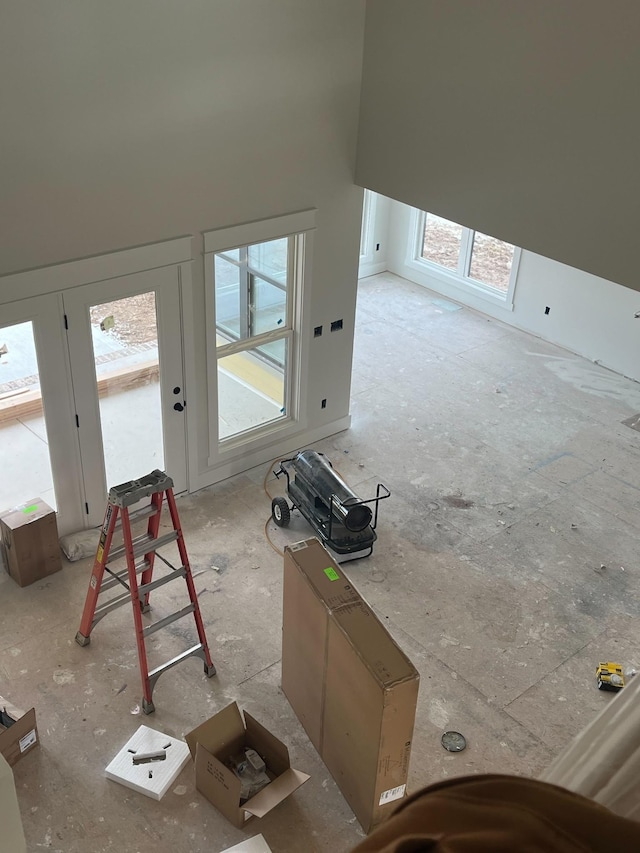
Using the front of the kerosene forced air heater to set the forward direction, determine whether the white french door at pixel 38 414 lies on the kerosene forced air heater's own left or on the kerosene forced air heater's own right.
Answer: on the kerosene forced air heater's own right

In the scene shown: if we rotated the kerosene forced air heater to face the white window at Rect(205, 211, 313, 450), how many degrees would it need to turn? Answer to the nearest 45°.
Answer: approximately 180°

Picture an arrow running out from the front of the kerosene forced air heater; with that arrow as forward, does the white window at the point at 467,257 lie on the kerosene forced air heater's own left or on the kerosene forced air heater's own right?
on the kerosene forced air heater's own left

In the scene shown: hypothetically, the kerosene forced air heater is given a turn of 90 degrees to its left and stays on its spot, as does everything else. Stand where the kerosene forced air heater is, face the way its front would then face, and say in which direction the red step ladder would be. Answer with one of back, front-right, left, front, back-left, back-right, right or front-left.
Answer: back

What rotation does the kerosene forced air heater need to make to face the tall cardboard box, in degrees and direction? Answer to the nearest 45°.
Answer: approximately 45° to its right

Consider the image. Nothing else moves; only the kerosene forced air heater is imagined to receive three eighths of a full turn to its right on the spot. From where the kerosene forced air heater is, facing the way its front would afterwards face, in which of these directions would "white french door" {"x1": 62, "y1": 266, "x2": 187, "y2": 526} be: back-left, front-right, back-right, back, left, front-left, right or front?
front

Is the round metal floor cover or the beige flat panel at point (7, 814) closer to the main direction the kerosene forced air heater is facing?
the round metal floor cover

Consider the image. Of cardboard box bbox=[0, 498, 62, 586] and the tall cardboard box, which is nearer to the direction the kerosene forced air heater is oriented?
the tall cardboard box

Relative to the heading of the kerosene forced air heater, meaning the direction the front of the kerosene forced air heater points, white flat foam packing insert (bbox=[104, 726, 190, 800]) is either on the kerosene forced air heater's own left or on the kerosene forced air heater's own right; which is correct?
on the kerosene forced air heater's own right

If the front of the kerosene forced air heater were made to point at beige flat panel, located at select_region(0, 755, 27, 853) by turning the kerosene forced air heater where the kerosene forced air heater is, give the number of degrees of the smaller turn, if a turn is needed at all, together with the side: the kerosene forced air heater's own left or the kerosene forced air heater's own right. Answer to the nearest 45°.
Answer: approximately 45° to the kerosene forced air heater's own right

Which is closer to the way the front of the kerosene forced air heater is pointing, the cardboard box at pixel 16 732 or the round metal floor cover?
the round metal floor cover

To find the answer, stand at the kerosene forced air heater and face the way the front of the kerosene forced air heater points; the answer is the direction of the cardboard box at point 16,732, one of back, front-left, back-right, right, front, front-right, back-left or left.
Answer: right

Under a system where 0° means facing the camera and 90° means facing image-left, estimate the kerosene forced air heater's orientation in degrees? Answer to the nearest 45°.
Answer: approximately 315°
